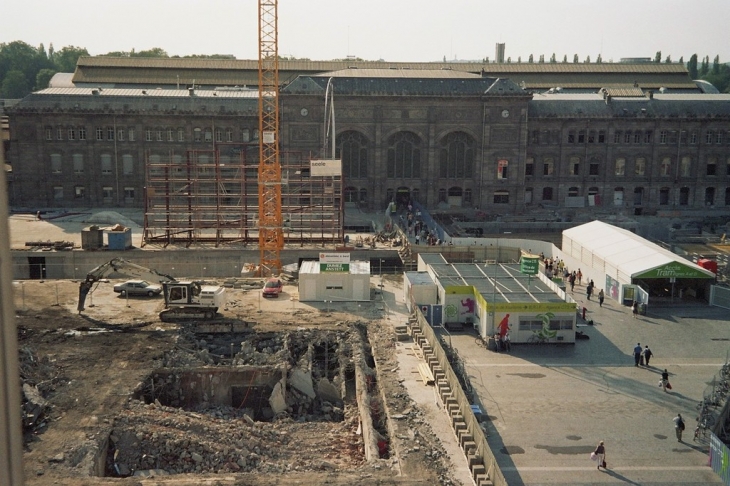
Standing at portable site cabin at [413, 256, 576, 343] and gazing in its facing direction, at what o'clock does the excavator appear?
The excavator is roughly at 3 o'clock from the portable site cabin.

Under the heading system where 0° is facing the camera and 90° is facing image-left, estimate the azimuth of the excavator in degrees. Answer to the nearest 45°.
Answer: approximately 90°

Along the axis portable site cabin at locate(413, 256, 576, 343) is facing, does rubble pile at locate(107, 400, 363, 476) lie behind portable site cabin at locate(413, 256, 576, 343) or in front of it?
in front

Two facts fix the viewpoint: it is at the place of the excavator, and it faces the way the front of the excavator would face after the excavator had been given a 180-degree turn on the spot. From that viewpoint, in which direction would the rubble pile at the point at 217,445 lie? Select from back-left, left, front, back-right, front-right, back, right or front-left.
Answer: right

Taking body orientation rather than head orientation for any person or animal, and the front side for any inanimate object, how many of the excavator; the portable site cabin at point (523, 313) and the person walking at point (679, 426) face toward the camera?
1

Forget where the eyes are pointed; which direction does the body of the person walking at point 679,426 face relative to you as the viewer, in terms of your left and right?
facing away from the viewer

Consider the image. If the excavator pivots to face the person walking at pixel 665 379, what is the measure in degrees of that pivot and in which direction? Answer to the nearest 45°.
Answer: approximately 135° to its left

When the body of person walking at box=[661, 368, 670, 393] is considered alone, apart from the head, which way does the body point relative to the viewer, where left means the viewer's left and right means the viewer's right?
facing away from the viewer

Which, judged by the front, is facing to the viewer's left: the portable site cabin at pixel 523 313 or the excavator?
the excavator

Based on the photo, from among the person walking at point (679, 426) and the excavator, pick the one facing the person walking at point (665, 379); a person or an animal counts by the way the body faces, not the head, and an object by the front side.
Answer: the person walking at point (679, 426)
